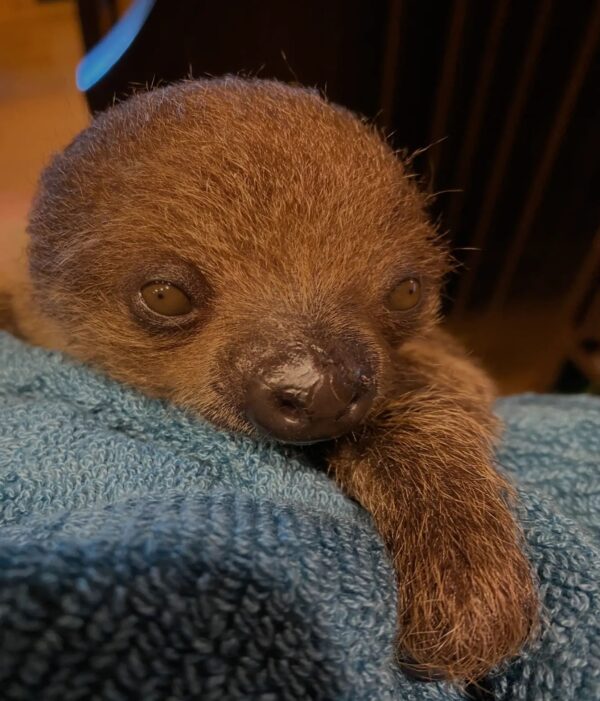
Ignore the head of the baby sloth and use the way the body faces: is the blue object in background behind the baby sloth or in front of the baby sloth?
behind

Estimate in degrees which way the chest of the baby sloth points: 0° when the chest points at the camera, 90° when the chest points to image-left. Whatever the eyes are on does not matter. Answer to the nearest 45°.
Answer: approximately 0°

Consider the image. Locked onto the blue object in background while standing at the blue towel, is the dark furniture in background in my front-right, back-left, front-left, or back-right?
front-right

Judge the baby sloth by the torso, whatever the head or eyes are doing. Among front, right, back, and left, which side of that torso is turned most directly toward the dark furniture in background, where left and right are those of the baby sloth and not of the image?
back

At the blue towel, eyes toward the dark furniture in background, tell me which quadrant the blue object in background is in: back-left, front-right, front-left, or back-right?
front-left

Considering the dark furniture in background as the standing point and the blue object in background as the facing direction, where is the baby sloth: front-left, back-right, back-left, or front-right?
front-left
